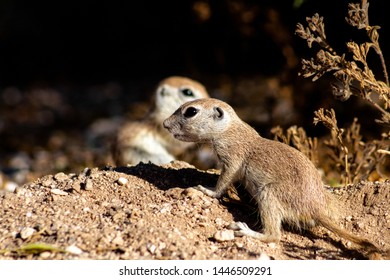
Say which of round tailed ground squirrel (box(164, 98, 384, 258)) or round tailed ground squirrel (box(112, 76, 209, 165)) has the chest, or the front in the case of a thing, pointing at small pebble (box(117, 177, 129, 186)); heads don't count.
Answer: round tailed ground squirrel (box(164, 98, 384, 258))

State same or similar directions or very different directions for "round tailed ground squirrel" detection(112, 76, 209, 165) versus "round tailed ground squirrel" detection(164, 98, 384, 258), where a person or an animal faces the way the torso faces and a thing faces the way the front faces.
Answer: very different directions

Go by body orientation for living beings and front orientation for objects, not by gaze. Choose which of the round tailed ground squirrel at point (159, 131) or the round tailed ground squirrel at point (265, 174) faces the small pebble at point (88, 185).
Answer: the round tailed ground squirrel at point (265, 174)

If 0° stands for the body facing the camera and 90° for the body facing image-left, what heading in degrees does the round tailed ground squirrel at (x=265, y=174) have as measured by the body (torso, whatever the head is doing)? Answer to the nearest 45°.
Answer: approximately 90°

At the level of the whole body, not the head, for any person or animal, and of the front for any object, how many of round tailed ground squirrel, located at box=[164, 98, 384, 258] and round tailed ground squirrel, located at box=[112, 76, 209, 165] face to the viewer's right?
1

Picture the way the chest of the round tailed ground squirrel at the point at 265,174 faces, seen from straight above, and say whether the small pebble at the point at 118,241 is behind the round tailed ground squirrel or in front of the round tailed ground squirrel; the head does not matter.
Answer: in front

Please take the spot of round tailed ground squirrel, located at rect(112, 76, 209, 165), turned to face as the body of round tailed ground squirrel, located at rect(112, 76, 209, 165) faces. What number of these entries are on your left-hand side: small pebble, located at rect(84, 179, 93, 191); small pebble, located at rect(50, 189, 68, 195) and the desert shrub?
0

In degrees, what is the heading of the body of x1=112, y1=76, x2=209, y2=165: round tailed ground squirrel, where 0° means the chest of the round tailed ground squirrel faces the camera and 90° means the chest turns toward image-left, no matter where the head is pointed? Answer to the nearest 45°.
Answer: approximately 270°

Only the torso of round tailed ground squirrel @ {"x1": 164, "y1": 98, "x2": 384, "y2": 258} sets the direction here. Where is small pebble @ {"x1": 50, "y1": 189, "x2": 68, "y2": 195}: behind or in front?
in front

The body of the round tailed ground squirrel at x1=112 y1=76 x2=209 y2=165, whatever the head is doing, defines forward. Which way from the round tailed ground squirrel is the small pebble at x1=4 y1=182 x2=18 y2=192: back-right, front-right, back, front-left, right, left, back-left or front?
back

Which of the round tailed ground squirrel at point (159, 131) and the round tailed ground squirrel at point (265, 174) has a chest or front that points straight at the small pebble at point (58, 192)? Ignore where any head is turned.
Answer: the round tailed ground squirrel at point (265, 174)

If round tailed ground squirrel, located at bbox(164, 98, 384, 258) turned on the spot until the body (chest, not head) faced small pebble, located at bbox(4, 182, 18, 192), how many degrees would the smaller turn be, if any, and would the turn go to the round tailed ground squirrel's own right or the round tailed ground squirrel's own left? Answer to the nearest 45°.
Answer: approximately 45° to the round tailed ground squirrel's own right

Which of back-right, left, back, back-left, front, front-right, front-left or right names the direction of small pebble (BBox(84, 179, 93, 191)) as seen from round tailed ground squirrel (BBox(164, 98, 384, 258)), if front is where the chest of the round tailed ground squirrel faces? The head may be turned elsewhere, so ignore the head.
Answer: front
